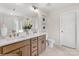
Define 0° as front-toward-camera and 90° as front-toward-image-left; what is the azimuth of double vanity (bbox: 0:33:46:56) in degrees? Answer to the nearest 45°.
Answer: approximately 315°

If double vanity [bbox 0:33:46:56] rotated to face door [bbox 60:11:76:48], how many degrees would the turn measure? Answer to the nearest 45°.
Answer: approximately 45° to its left
